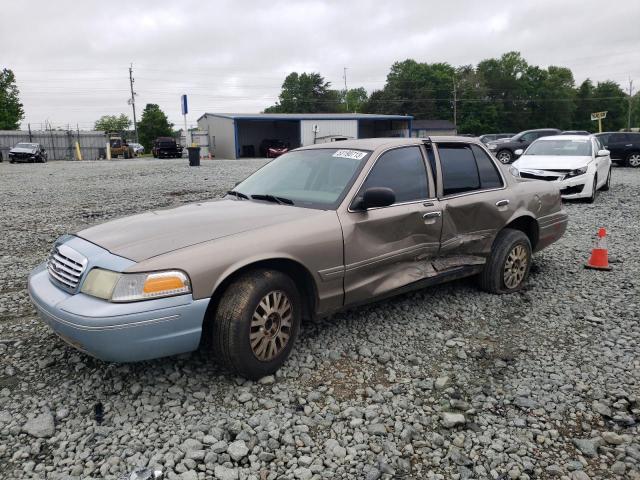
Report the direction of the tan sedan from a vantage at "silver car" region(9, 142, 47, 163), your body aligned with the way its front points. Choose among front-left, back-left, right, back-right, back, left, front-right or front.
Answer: front-left

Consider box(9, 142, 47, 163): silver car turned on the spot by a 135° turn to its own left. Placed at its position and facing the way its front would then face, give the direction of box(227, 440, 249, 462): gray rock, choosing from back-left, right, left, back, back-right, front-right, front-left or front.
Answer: right

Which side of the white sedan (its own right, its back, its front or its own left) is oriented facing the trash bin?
right

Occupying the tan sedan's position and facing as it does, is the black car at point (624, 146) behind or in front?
behind

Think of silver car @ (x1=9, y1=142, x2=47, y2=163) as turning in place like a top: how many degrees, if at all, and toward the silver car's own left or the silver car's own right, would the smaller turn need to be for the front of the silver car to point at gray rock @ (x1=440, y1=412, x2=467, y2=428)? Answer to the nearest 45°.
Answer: approximately 45° to the silver car's own left

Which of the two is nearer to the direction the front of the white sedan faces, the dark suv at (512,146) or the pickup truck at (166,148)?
the pickup truck

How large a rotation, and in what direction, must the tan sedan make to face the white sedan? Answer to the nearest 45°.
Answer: approximately 180°

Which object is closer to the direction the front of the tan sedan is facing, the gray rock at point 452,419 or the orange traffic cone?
the gray rock

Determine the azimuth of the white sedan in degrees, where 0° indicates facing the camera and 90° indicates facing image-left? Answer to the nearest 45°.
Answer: approximately 45°

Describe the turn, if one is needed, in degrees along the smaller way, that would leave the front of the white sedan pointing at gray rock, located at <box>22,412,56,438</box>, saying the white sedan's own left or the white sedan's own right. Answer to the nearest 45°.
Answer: approximately 45° to the white sedan's own left

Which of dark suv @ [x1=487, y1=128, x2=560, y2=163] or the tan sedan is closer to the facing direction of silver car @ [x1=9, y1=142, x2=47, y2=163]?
the tan sedan

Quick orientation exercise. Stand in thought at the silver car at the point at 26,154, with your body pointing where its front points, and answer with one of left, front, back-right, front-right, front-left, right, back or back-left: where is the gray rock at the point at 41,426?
front-left

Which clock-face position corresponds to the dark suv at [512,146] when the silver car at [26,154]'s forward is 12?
The dark suv is roughly at 9 o'clock from the silver car.
